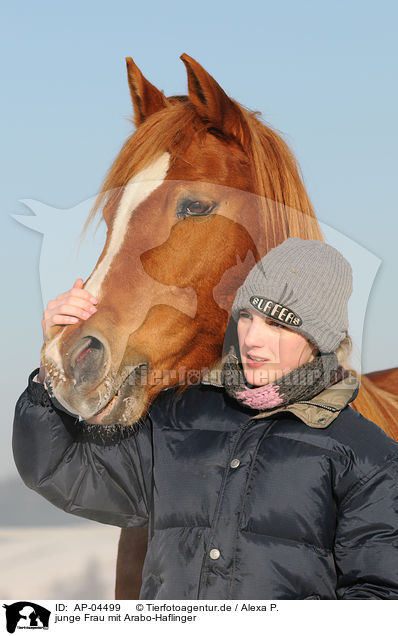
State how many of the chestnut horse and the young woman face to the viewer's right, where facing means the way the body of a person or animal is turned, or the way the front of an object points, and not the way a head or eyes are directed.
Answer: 0

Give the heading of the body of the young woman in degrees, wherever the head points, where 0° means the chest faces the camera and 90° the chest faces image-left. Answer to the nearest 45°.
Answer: approximately 45°

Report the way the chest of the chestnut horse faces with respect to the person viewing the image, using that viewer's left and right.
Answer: facing the viewer and to the left of the viewer
